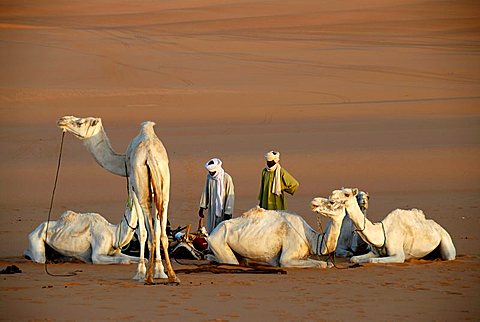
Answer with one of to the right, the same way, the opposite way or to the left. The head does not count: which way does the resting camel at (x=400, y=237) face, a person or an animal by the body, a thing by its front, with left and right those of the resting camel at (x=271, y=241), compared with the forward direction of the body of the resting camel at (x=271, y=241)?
the opposite way

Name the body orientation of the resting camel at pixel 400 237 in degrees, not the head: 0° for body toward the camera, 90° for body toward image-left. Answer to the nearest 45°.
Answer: approximately 90°

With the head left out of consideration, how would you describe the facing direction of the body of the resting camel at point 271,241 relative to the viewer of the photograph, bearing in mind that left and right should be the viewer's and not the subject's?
facing to the right of the viewer

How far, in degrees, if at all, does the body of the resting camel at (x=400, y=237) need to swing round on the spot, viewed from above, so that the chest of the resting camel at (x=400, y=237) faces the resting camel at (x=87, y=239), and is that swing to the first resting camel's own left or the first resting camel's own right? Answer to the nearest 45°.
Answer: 0° — it already faces it

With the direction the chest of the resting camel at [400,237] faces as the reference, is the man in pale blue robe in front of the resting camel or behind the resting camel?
in front
